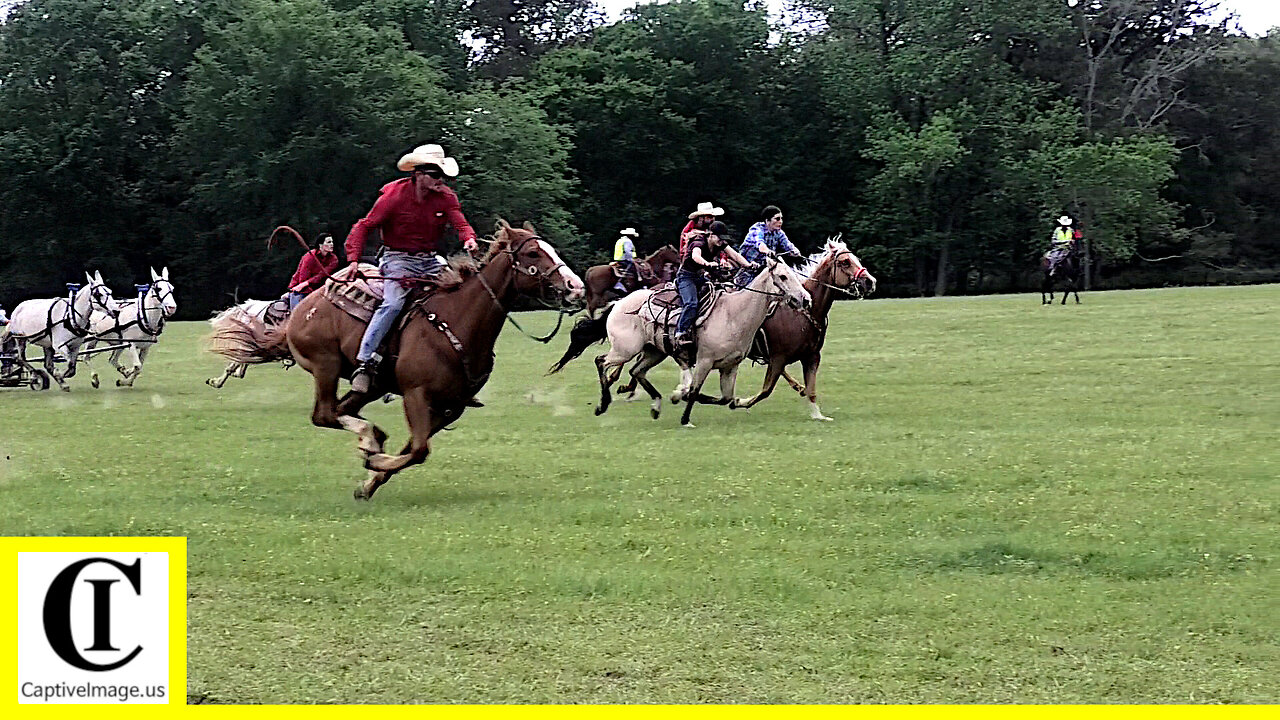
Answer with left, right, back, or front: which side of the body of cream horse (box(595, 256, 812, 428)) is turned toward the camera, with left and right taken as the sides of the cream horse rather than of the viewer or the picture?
right

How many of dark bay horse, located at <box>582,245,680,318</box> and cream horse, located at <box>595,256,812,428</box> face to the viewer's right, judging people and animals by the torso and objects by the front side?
2

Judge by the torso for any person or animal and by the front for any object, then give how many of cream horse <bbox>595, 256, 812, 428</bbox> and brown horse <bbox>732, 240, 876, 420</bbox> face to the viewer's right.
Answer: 2

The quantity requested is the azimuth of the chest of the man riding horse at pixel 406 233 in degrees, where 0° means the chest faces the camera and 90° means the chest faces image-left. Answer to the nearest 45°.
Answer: approximately 315°

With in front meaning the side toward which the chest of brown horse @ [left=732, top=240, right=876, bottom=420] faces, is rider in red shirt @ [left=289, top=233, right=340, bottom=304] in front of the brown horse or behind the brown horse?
behind

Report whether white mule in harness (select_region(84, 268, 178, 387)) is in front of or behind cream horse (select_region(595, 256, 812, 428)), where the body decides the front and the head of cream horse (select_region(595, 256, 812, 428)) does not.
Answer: behind

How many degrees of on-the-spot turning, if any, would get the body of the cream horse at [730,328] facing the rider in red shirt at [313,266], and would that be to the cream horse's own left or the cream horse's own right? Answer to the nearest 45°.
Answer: approximately 135° to the cream horse's own left

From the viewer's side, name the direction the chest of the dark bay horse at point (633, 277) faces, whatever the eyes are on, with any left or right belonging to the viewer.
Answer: facing to the right of the viewer

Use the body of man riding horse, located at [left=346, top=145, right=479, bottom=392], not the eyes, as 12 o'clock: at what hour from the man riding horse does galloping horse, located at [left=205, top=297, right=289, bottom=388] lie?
The galloping horse is roughly at 7 o'clock from the man riding horse.

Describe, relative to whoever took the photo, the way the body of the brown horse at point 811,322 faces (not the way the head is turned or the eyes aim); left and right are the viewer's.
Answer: facing to the right of the viewer

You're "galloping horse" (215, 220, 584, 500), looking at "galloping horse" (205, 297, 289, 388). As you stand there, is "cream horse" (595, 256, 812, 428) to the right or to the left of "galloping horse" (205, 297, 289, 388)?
right
